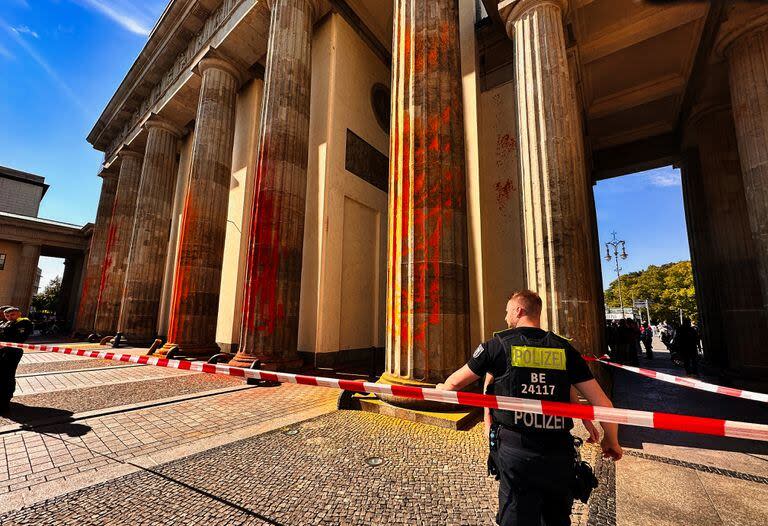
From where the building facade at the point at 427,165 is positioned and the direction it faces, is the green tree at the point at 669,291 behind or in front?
behind

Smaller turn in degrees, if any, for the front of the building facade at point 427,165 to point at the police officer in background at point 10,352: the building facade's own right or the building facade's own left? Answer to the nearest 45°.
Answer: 0° — it already faces them

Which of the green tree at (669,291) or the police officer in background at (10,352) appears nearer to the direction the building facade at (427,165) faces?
the police officer in background

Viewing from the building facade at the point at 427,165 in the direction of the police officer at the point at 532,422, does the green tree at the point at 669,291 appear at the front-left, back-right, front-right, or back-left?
back-left

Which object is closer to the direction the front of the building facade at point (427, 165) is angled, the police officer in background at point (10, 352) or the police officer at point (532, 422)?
the police officer in background

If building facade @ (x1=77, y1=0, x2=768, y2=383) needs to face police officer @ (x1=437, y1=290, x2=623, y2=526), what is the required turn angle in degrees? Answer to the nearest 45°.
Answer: approximately 45° to its left

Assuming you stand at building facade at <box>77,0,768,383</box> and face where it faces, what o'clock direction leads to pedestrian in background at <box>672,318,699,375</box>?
The pedestrian in background is roughly at 7 o'clock from the building facade.

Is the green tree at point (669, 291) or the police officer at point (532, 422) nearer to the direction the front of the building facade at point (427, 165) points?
the police officer

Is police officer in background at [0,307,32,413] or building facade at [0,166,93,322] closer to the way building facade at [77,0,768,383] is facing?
the police officer in background

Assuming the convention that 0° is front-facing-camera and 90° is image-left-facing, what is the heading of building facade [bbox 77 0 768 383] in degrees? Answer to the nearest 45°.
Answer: approximately 45°

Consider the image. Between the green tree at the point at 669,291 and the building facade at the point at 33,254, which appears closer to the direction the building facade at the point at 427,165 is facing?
the building facade

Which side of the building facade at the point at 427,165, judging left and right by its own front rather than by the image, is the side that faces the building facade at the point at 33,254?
right
